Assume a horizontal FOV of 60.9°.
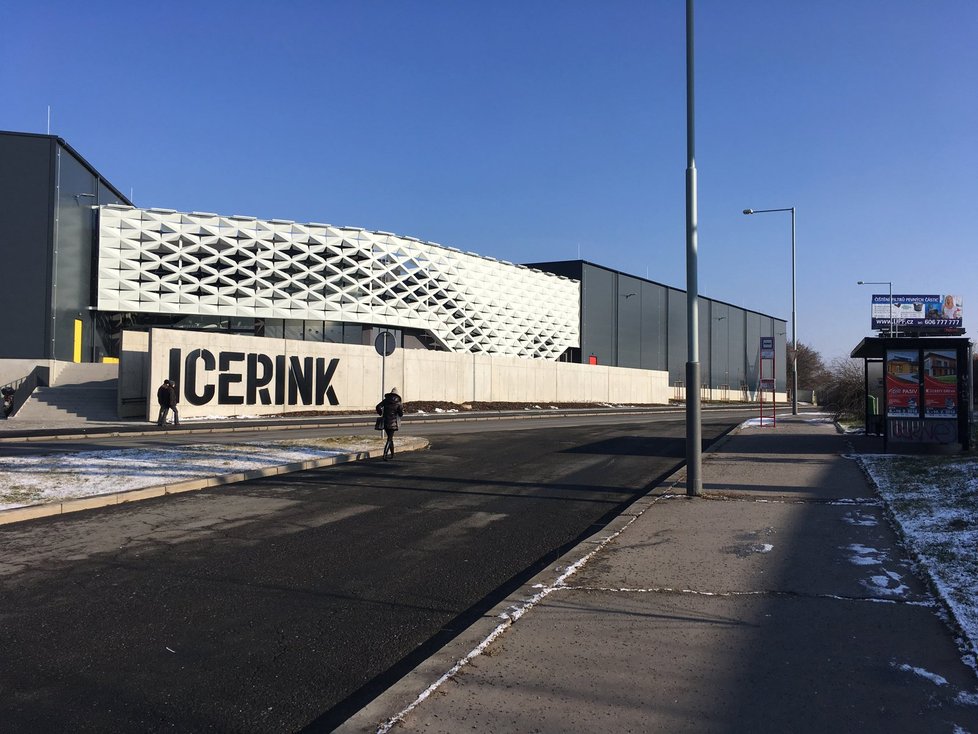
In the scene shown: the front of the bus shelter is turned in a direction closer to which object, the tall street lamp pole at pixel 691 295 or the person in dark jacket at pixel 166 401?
the person in dark jacket

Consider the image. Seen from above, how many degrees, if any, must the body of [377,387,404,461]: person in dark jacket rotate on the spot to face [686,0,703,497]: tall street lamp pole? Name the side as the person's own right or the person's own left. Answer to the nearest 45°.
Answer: approximately 135° to the person's own right

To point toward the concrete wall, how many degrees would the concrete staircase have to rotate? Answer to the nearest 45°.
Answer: approximately 90° to its left

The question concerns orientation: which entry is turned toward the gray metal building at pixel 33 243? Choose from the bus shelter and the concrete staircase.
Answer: the bus shelter

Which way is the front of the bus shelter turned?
to the viewer's left

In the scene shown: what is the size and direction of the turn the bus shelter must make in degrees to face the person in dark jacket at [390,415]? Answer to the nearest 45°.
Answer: approximately 45° to its left

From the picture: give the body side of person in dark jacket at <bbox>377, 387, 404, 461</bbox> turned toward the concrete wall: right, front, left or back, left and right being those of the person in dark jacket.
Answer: front

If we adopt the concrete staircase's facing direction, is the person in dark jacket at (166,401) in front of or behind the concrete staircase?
in front

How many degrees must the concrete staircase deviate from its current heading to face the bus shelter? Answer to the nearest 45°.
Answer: approximately 45° to its left

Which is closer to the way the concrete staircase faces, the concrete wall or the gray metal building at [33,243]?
the concrete wall

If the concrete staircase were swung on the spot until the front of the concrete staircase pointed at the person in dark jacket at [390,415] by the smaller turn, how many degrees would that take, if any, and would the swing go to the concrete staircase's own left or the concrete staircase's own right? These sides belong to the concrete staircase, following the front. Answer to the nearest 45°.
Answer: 0° — it already faces them

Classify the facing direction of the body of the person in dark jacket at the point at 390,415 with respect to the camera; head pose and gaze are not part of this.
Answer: away from the camera

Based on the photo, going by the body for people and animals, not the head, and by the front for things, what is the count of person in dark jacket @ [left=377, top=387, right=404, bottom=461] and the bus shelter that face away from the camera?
1
